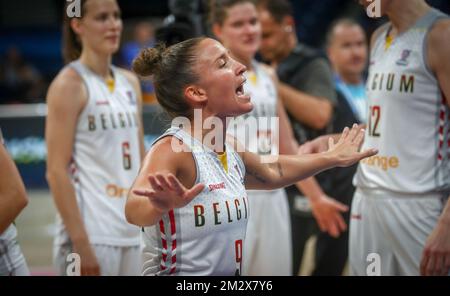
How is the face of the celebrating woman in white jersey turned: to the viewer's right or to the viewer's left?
to the viewer's right

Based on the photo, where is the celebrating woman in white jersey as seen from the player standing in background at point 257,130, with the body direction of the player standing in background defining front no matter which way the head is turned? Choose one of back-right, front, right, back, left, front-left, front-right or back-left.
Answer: front-right

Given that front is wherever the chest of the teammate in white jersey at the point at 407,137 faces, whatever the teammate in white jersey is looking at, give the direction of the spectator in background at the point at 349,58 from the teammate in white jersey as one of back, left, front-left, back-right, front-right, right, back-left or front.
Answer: back-right

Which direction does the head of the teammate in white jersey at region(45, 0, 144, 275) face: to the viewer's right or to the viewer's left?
to the viewer's right

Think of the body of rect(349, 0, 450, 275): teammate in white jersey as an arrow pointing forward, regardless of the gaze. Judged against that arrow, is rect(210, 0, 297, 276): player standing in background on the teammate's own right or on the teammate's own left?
on the teammate's own right

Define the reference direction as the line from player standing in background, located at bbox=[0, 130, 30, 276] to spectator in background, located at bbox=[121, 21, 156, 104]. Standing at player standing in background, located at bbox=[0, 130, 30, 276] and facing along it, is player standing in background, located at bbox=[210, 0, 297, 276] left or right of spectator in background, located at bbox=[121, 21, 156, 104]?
right

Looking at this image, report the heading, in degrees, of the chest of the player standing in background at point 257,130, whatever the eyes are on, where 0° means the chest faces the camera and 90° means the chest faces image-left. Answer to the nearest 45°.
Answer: approximately 315°

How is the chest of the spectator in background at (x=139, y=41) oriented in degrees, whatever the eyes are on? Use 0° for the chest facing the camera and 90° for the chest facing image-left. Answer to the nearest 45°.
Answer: approximately 0°
